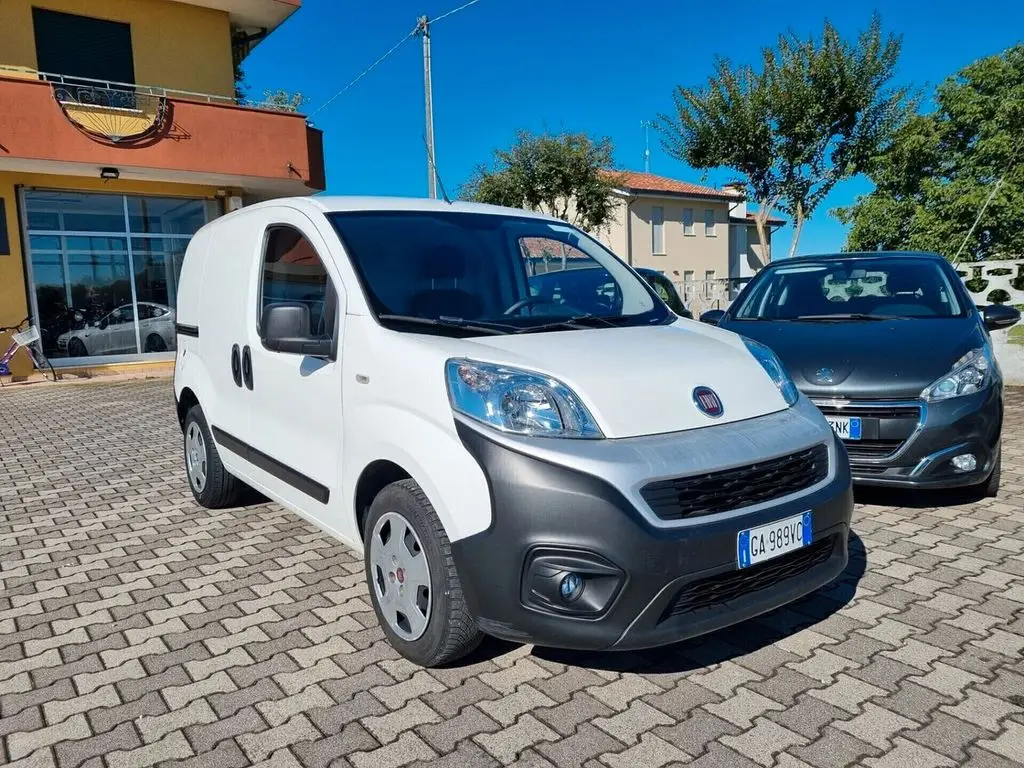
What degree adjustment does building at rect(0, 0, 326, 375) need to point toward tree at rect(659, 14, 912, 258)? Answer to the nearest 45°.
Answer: approximately 90° to its left

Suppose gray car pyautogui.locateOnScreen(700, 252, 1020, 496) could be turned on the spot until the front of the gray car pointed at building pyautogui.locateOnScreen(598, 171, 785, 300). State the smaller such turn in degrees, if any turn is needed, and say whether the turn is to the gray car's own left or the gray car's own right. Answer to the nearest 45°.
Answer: approximately 180°

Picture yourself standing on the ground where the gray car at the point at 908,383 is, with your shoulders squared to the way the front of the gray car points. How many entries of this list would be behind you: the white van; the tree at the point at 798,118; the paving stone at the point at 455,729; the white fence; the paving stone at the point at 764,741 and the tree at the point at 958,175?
3

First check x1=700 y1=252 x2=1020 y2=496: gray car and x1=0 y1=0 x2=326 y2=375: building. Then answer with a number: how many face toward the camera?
2

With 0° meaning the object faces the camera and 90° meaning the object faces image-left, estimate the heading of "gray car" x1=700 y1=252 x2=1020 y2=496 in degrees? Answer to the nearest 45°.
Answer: approximately 0°

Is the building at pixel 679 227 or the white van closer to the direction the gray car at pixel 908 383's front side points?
the white van

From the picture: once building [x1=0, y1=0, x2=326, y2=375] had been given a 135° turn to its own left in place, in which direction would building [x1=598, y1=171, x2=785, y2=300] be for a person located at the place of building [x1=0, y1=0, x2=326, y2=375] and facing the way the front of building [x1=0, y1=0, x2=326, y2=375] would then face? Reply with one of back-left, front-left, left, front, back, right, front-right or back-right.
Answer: front

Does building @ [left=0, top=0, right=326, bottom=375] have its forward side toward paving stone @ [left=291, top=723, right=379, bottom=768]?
yes

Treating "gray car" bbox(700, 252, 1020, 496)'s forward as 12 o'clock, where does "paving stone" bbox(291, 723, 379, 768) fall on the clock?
The paving stone is roughly at 1 o'clock from the gray car.

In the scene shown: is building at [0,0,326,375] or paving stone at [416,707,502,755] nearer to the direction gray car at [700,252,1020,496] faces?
the paving stone

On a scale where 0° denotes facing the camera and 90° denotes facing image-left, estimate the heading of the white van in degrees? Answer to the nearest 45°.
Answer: approximately 315°

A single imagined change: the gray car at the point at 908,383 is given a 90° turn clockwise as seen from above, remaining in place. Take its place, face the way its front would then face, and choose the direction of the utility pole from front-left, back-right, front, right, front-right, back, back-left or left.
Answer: front-right

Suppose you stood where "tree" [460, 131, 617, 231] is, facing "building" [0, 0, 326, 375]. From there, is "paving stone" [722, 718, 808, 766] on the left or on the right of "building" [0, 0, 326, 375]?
left

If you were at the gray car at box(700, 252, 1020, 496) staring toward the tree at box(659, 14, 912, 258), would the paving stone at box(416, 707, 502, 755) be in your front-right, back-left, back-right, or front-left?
back-left
